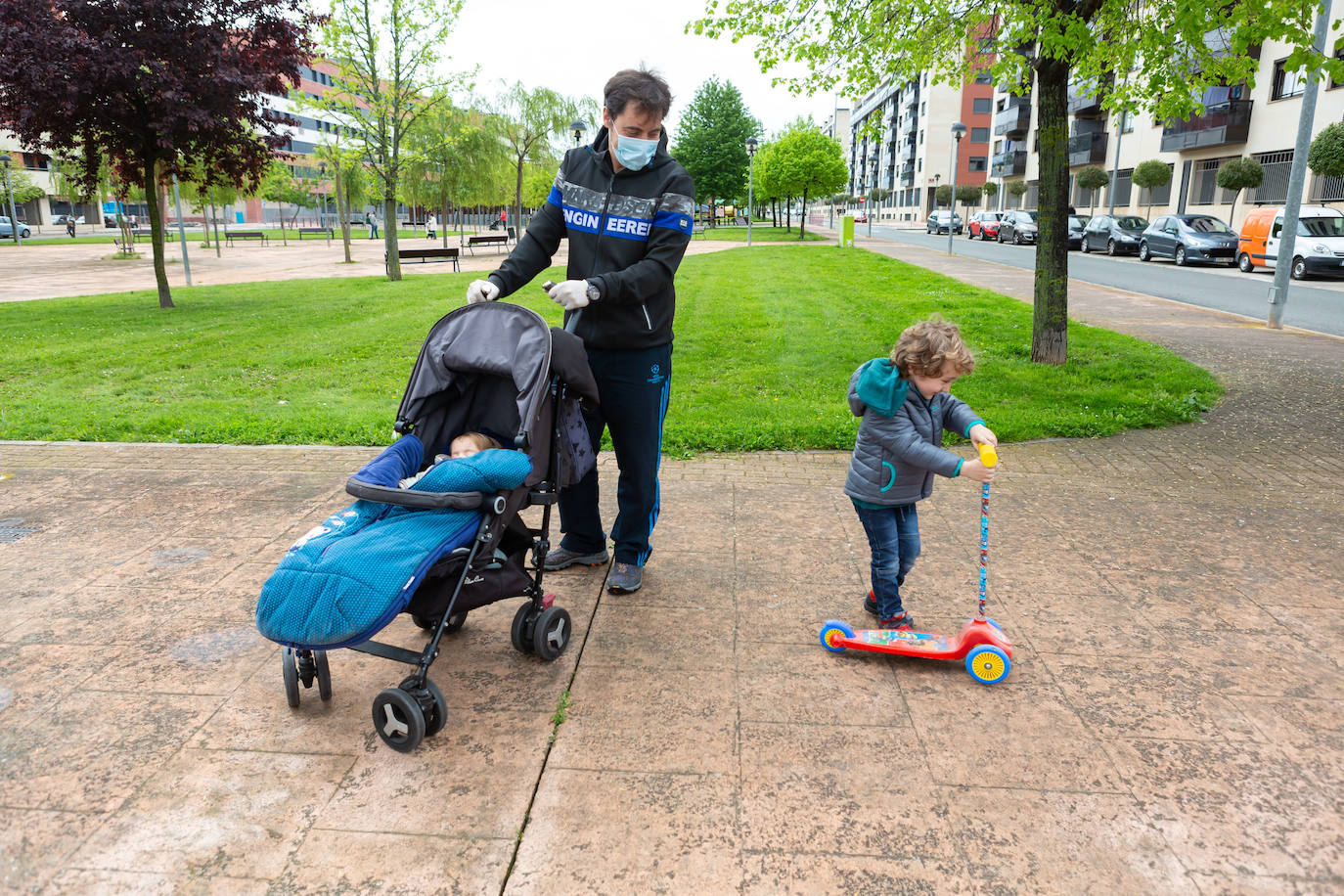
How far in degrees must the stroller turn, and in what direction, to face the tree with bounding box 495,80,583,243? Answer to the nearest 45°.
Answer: approximately 135° to its right

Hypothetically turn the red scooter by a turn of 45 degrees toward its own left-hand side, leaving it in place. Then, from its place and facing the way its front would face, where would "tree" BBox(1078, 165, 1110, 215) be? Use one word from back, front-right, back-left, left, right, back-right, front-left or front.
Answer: front-left

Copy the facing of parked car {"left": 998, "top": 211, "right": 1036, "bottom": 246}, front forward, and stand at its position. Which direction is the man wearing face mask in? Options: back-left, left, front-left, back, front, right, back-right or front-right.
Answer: front-right

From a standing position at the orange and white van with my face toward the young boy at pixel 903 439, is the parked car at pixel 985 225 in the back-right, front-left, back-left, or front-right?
back-right

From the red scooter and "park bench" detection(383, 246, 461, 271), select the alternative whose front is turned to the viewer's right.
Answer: the red scooter

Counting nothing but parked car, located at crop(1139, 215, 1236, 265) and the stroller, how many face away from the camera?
0

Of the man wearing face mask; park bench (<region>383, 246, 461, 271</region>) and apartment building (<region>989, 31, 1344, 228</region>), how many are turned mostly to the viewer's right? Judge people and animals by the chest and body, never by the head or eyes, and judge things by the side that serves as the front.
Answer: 0

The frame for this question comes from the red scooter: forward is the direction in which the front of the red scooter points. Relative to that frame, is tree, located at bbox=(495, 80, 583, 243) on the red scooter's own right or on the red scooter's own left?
on the red scooter's own left

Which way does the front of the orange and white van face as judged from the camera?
facing the viewer and to the right of the viewer

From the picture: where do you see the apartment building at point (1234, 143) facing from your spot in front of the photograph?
facing the viewer and to the left of the viewer

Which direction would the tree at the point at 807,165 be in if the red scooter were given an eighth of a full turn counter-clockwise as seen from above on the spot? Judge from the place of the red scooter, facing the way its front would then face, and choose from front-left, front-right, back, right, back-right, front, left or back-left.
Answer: front-left

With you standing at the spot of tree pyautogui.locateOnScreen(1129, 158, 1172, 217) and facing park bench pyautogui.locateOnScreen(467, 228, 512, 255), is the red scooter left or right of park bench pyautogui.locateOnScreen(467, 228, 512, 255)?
left

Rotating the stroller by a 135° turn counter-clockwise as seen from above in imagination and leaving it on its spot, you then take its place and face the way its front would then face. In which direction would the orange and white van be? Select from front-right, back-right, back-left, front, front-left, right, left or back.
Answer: front-left

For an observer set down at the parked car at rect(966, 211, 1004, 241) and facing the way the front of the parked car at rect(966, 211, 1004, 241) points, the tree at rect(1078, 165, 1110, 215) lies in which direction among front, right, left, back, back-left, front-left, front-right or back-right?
left
